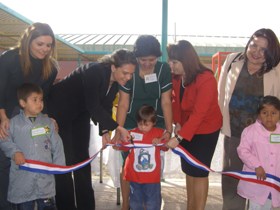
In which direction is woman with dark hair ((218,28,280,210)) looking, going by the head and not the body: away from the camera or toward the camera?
toward the camera

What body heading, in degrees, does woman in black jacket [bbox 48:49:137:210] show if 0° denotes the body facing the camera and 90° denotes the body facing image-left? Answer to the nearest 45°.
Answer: approximately 315°

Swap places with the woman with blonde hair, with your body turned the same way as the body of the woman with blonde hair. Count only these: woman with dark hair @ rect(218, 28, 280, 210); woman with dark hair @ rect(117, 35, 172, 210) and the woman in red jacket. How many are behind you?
0

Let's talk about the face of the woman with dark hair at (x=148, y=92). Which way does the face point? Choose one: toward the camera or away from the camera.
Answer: toward the camera

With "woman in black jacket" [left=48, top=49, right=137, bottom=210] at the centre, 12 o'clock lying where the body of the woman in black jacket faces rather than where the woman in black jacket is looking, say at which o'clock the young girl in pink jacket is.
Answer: The young girl in pink jacket is roughly at 11 o'clock from the woman in black jacket.

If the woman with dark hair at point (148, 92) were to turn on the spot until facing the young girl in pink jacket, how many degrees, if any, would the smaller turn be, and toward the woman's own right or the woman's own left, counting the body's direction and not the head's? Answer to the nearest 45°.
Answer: approximately 90° to the woman's own left

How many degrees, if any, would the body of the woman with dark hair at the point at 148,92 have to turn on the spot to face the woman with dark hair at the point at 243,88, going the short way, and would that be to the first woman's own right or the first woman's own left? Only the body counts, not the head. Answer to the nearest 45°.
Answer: approximately 90° to the first woman's own left

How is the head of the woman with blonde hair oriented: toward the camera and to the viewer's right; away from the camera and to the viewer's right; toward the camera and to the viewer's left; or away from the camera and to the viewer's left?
toward the camera and to the viewer's right

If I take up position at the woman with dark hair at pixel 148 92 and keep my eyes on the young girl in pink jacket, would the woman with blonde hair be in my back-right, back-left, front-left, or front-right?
back-right

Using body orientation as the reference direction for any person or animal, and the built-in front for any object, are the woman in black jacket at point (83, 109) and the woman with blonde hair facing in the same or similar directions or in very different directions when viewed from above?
same or similar directions

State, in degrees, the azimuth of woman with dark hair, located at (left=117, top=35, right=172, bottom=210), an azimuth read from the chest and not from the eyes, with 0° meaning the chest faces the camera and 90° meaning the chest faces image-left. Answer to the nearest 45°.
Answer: approximately 0°

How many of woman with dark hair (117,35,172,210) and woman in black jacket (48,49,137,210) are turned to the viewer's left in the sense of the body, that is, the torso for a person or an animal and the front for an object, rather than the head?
0

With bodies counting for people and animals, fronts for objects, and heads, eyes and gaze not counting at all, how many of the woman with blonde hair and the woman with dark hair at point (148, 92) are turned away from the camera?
0

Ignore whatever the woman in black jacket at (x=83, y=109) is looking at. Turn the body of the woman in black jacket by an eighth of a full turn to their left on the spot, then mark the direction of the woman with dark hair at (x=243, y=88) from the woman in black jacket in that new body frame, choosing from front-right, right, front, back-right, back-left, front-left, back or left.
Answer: front

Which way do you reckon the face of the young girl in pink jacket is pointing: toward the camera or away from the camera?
toward the camera

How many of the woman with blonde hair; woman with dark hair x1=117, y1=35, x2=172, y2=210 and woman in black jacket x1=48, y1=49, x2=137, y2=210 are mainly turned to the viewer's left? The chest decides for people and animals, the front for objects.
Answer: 0

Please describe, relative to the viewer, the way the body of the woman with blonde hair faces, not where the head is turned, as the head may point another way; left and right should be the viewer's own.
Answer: facing the viewer and to the right of the viewer
